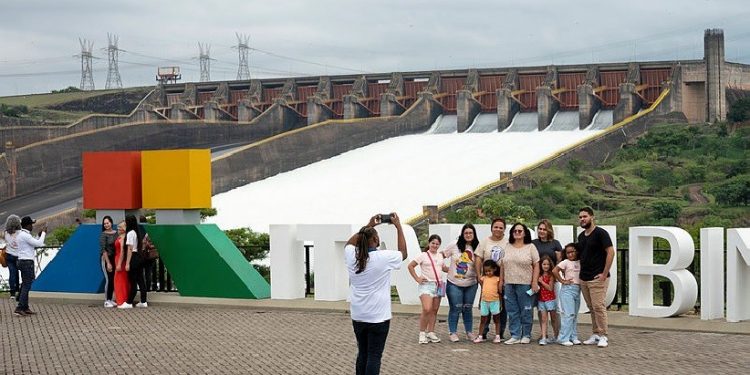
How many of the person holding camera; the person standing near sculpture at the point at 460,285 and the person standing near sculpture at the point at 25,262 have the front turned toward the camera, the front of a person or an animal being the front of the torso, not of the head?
1

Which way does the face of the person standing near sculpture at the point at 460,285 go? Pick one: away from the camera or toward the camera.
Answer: toward the camera

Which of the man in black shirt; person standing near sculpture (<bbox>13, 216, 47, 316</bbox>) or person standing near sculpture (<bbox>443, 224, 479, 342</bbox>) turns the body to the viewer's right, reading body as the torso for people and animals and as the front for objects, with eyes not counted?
person standing near sculpture (<bbox>13, 216, 47, 316</bbox>)

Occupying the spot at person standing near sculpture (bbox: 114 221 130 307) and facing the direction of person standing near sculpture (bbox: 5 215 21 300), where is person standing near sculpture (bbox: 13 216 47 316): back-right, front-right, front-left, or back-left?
front-left

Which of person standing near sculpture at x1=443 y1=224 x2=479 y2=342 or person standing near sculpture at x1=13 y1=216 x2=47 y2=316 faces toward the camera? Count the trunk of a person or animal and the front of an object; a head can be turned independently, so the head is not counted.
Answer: person standing near sculpture at x1=443 y1=224 x2=479 y2=342

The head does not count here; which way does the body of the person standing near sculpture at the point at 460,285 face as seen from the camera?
toward the camera

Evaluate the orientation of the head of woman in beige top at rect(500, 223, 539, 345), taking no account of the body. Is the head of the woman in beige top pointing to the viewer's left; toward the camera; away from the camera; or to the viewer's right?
toward the camera

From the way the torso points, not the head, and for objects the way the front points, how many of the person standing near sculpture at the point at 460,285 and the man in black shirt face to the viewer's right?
0

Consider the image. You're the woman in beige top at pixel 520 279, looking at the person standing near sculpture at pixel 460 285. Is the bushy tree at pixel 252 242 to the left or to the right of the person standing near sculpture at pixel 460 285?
right

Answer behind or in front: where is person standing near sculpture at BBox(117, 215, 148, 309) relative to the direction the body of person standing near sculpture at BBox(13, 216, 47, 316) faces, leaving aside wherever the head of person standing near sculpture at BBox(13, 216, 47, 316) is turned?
in front

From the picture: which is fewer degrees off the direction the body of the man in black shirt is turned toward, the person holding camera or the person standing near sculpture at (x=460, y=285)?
the person holding camera

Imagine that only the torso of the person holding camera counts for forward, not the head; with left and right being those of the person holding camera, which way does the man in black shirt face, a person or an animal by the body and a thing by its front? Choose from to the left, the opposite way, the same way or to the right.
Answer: the opposite way

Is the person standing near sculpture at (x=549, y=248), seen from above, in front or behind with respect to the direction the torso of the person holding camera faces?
in front

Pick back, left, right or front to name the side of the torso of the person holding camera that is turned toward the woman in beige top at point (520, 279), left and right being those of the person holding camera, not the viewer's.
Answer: front

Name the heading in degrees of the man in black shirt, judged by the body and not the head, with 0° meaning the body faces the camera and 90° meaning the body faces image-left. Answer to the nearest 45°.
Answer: approximately 45°

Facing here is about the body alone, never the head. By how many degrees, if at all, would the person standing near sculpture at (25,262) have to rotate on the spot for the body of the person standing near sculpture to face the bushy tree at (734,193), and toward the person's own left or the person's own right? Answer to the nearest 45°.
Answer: approximately 45° to the person's own left

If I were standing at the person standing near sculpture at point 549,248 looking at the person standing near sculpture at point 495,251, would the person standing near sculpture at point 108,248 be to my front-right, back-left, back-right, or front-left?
front-right
